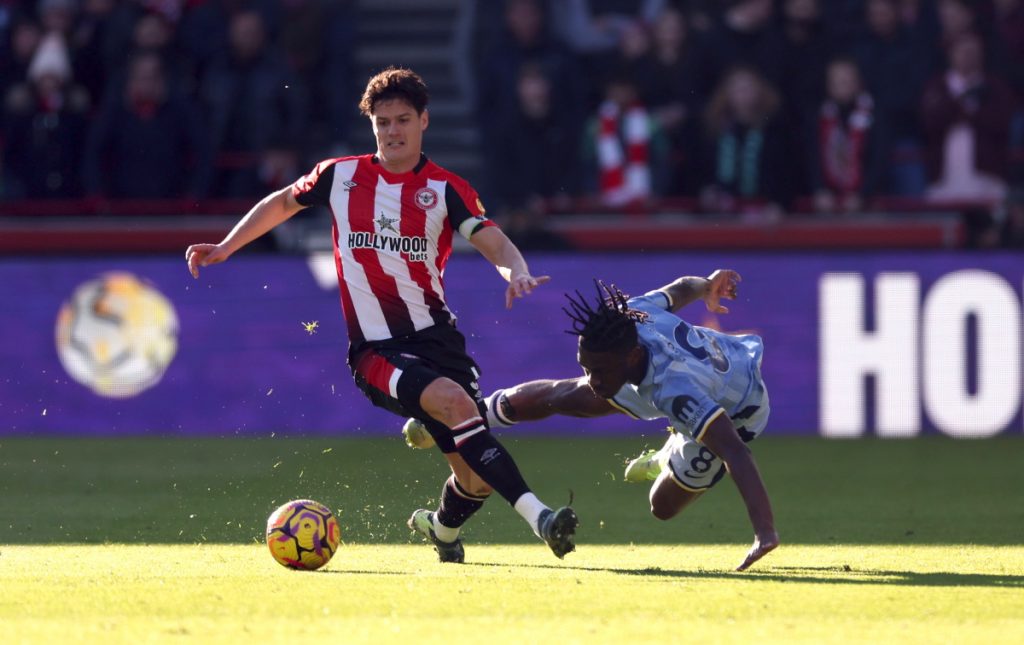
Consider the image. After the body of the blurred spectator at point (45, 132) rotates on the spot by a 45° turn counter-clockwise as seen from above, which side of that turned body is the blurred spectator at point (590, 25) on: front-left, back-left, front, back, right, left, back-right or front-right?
front-left

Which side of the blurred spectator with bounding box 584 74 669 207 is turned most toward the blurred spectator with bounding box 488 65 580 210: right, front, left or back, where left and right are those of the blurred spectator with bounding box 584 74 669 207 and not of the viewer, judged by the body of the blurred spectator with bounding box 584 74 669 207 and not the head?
right

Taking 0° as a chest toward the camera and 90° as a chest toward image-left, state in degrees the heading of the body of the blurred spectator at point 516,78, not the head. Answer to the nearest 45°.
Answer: approximately 0°

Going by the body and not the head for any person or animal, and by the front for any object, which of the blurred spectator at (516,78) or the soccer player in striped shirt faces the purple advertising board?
the blurred spectator

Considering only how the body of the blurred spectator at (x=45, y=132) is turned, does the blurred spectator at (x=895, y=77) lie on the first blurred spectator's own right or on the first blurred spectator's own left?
on the first blurred spectator's own left

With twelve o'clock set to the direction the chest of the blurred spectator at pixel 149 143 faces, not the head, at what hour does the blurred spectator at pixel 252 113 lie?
the blurred spectator at pixel 252 113 is roughly at 9 o'clock from the blurred spectator at pixel 149 143.
